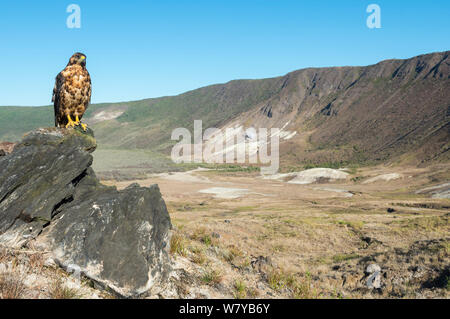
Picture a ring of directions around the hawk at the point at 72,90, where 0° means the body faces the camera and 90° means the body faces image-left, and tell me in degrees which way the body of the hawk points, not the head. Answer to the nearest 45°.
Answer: approximately 315°

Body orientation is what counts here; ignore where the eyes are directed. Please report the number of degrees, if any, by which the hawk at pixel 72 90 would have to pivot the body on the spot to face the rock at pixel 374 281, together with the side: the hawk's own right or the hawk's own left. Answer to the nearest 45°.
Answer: approximately 45° to the hawk's own left

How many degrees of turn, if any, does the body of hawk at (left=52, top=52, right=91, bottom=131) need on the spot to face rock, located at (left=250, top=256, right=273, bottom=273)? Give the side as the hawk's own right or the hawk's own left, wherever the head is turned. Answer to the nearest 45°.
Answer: approximately 45° to the hawk's own left

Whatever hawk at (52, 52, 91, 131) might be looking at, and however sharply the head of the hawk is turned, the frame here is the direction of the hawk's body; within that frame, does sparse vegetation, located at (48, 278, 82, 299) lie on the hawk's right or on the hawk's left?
on the hawk's right
